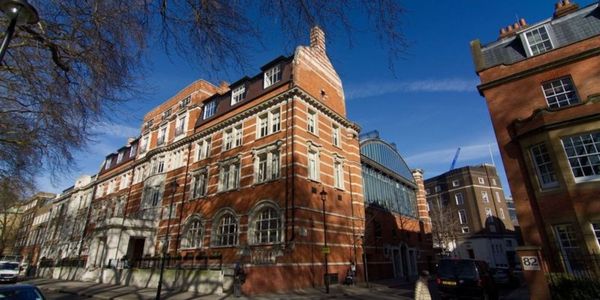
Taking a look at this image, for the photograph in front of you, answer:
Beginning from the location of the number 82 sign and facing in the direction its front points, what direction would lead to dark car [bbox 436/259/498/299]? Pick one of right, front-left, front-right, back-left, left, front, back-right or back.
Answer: right

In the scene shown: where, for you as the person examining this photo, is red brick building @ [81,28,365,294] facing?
facing the viewer and to the left of the viewer

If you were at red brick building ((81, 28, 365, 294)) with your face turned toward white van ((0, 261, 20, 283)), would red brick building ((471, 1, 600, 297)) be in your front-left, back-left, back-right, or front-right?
back-left

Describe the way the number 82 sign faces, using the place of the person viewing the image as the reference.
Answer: facing the viewer

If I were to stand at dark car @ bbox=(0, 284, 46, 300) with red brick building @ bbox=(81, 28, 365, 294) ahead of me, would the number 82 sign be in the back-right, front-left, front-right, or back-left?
front-right

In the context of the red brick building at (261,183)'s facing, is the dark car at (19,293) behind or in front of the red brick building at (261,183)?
in front

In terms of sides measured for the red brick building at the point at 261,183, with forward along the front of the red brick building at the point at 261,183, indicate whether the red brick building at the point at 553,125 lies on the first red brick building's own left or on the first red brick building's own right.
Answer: on the first red brick building's own left

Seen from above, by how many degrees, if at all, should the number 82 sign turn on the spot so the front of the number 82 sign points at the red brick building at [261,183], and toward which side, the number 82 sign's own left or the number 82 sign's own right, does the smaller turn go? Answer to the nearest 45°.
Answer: approximately 90° to the number 82 sign's own right

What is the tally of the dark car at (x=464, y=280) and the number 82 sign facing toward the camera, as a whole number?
1

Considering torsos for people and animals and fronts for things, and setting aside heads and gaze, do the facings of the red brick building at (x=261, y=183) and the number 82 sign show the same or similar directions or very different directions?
same or similar directions

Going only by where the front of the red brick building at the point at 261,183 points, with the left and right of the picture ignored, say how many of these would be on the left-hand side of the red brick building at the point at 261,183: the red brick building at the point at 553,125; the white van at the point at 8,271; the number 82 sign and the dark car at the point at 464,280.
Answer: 3
